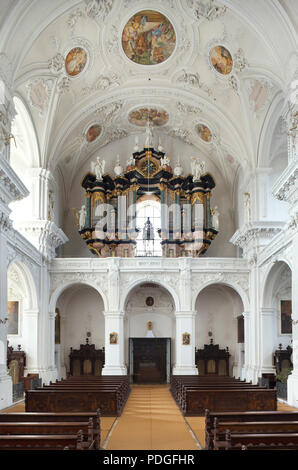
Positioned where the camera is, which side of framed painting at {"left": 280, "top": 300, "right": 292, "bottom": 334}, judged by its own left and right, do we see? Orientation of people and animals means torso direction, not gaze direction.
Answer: front

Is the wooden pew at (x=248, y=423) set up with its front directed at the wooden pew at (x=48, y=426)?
no

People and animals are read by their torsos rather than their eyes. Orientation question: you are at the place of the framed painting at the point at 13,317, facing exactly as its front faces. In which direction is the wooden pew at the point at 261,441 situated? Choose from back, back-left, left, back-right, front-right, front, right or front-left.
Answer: front

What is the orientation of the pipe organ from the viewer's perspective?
toward the camera

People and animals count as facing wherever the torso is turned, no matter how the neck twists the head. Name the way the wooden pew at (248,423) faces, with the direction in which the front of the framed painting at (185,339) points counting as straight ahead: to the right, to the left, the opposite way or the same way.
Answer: the same way

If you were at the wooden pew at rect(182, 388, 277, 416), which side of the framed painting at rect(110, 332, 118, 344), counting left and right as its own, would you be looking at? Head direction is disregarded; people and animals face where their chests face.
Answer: front

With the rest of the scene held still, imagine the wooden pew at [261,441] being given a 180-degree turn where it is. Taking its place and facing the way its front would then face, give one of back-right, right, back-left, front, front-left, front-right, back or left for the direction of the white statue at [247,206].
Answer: front

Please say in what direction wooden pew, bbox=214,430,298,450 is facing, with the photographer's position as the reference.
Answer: facing the viewer

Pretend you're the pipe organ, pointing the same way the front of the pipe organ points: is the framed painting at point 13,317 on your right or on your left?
on your right

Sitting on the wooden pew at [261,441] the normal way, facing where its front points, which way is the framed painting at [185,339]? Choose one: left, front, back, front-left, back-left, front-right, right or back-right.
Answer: back

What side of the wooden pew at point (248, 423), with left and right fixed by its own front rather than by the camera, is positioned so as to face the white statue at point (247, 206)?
back

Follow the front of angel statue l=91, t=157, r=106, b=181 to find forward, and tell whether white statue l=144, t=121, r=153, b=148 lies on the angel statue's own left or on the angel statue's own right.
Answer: on the angel statue's own left

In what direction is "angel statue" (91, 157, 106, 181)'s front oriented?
toward the camera

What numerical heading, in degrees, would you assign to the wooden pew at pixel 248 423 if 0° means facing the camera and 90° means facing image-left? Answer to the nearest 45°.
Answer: approximately 0°

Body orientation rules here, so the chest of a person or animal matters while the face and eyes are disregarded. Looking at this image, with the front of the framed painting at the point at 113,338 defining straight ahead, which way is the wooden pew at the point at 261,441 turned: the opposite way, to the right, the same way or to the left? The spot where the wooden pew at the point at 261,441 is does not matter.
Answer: the same way

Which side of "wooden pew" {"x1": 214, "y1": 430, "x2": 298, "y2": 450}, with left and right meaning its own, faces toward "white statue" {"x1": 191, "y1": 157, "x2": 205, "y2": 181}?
back

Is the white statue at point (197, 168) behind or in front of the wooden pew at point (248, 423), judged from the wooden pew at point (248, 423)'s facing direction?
behind
